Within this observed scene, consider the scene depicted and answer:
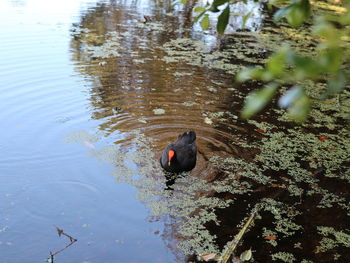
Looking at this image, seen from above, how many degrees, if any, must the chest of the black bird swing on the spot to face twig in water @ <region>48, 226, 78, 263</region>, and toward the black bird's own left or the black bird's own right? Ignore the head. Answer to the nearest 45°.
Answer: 0° — it already faces it

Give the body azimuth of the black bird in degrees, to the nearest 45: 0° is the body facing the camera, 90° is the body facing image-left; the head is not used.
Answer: approximately 45°

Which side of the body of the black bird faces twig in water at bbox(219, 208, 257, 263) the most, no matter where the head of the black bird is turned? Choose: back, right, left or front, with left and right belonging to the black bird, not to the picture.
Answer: left
